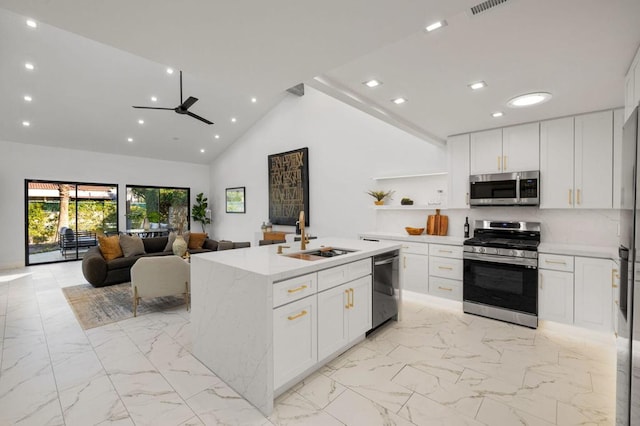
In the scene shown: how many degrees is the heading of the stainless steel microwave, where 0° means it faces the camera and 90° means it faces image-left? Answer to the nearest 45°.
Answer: approximately 0°

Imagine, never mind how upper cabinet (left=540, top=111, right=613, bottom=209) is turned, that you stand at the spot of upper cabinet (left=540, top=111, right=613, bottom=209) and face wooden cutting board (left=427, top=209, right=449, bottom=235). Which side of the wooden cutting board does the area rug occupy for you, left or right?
left

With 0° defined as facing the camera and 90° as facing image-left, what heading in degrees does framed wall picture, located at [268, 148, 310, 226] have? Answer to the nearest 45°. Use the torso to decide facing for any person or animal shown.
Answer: approximately 45°

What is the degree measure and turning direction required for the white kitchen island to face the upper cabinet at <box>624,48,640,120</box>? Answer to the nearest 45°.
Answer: approximately 45° to its left

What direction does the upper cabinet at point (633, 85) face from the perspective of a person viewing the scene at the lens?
facing to the left of the viewer

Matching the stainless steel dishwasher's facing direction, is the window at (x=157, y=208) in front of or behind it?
behind

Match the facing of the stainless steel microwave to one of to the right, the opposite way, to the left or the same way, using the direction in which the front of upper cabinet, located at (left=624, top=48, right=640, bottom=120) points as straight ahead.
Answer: to the left

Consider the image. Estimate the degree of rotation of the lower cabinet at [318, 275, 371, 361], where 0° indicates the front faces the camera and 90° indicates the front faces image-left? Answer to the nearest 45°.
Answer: approximately 315°

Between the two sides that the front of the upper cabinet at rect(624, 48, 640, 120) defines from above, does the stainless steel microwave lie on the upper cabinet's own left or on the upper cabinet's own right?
on the upper cabinet's own right

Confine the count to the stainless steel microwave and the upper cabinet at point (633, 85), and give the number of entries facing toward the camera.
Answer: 1

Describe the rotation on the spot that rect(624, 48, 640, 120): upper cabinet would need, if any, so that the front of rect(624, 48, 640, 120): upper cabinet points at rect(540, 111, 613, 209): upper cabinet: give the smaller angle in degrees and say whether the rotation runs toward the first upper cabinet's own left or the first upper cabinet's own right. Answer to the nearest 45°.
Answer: approximately 90° to the first upper cabinet's own right
